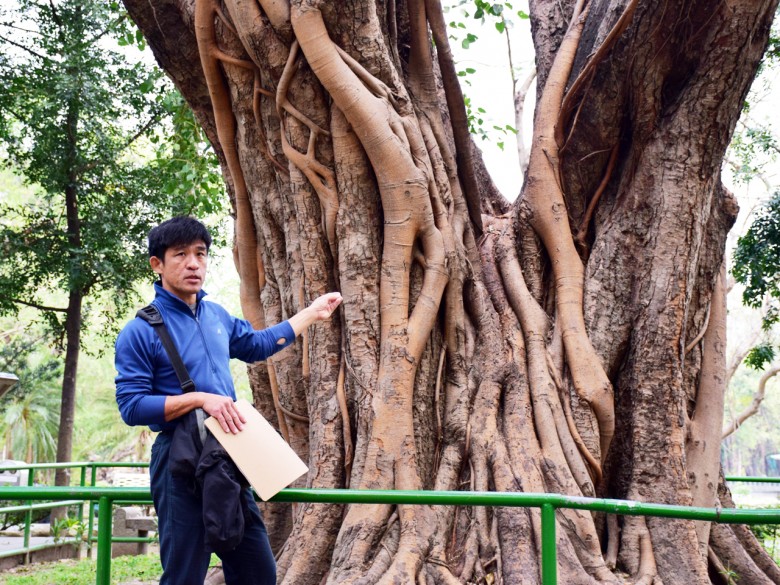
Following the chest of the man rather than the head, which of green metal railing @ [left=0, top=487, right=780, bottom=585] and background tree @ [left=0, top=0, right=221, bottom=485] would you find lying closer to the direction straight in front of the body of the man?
the green metal railing

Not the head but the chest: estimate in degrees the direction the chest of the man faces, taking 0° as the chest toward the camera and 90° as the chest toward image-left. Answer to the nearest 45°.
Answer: approximately 315°

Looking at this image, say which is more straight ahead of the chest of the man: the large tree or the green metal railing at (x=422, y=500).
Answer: the green metal railing

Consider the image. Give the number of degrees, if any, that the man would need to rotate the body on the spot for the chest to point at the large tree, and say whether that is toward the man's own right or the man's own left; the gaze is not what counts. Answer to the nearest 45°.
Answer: approximately 90° to the man's own left

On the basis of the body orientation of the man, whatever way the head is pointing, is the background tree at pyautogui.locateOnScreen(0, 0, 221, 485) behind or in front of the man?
behind
